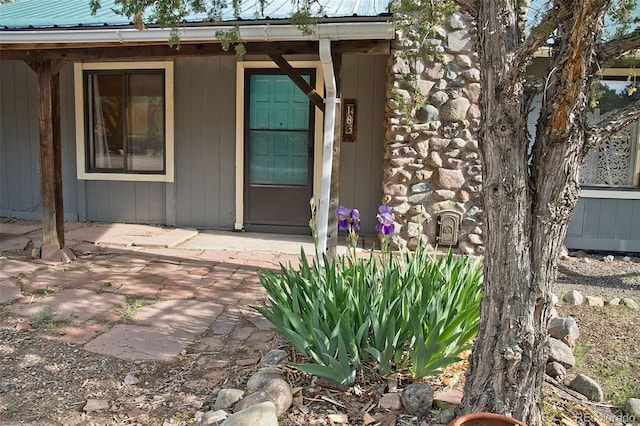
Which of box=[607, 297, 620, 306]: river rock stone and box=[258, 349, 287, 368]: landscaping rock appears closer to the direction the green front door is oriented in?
the landscaping rock

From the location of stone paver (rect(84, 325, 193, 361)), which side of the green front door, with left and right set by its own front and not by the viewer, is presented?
front

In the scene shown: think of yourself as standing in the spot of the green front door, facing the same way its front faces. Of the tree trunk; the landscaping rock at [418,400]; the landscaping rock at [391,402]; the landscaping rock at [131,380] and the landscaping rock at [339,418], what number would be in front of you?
5

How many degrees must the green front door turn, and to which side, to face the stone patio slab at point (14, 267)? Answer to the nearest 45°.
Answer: approximately 45° to its right

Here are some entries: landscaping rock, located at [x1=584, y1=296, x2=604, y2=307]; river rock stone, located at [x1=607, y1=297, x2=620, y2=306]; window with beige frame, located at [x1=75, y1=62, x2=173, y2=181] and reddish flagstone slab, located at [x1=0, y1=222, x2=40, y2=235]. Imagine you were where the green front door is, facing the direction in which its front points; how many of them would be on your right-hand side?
2

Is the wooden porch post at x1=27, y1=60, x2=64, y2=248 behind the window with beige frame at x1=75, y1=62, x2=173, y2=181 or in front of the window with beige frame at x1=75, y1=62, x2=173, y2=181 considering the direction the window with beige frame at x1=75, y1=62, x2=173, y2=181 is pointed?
in front

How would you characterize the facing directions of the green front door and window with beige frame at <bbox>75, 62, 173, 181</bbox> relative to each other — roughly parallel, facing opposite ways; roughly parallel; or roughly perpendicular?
roughly parallel

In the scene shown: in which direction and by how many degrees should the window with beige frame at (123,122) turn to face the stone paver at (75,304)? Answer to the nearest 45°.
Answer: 0° — it already faces it

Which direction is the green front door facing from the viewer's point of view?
toward the camera

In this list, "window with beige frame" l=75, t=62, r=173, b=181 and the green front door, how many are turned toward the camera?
2

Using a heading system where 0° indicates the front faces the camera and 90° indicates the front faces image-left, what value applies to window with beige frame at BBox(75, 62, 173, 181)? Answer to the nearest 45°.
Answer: approximately 0°

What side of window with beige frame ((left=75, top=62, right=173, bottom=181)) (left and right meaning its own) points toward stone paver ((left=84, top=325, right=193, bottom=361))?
front

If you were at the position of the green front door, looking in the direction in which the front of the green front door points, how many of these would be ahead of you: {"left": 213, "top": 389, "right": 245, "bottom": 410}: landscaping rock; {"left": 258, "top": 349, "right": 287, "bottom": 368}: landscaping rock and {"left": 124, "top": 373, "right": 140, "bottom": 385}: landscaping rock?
3

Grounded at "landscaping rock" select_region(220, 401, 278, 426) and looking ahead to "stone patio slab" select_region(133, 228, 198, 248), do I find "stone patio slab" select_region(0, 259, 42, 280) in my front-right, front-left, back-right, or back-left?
front-left

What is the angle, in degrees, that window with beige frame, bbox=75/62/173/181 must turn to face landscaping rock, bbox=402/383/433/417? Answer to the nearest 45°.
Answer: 0° — it already faces it

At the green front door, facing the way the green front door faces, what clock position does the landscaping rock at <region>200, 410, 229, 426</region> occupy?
The landscaping rock is roughly at 12 o'clock from the green front door.
